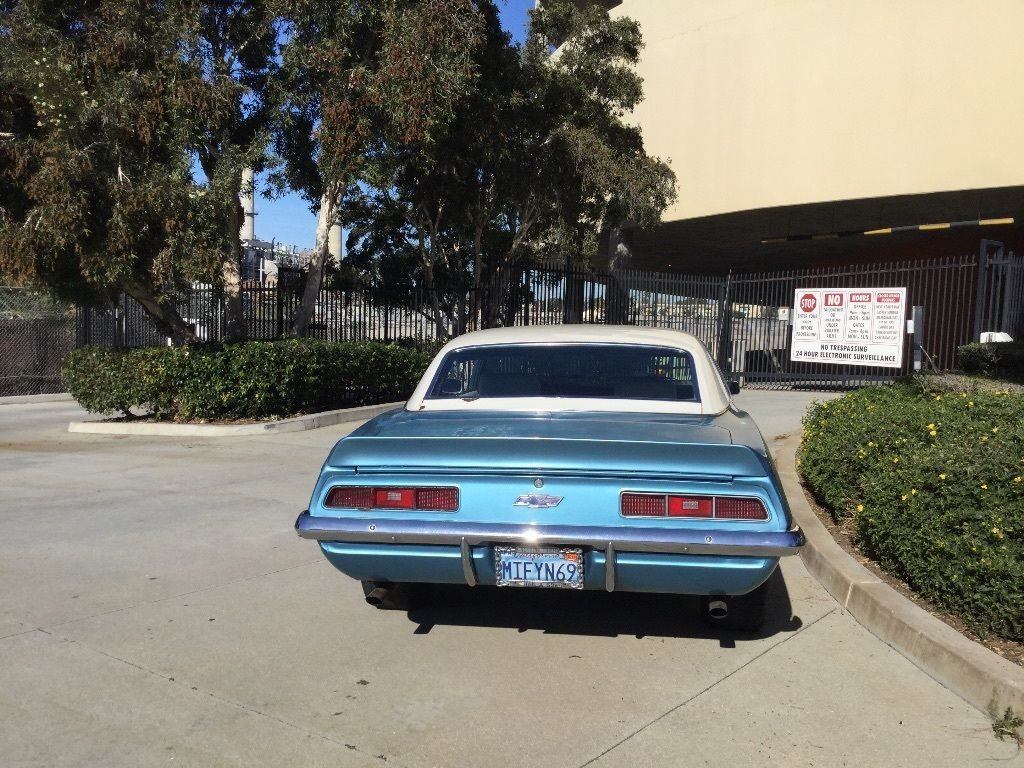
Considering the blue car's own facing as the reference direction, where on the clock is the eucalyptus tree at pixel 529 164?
The eucalyptus tree is roughly at 12 o'clock from the blue car.

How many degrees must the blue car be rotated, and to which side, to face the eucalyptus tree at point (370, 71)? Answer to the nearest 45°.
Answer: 0° — it already faces it

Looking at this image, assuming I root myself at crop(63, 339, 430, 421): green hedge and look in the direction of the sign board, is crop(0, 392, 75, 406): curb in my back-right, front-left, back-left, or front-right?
back-left

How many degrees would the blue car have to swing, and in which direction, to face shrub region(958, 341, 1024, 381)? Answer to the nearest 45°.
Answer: approximately 45° to its right

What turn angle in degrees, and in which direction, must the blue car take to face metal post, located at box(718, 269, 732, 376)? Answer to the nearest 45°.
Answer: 0° — it already faces it

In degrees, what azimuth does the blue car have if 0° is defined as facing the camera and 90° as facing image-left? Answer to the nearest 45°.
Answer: approximately 180°

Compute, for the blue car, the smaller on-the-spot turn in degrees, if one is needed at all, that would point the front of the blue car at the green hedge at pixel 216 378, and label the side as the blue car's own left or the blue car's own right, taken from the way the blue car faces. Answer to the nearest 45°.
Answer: approximately 45° to the blue car's own left

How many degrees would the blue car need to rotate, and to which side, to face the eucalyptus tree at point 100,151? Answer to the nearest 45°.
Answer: approximately 45° to its left
